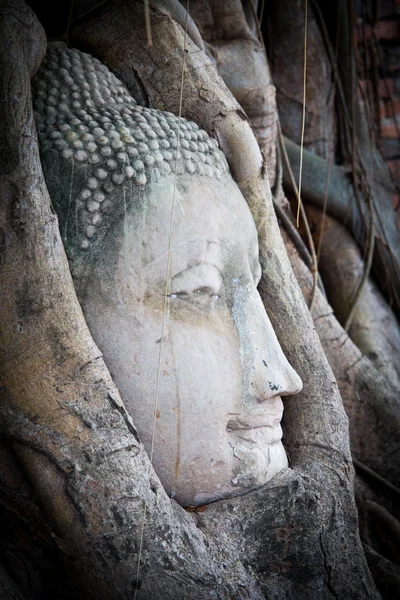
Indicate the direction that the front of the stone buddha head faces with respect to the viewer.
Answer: facing to the right of the viewer
